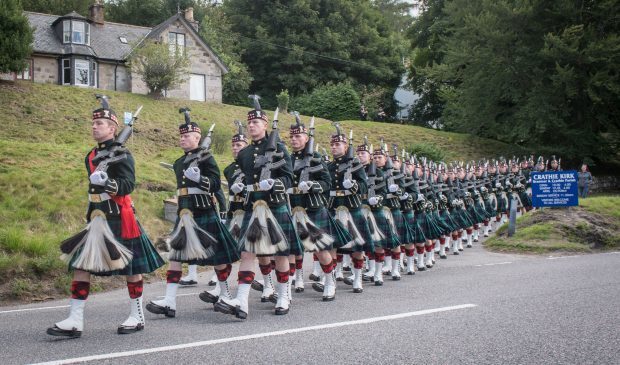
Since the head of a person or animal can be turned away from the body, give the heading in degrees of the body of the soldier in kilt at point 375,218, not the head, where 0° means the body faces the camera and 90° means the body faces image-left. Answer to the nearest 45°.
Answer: approximately 45°

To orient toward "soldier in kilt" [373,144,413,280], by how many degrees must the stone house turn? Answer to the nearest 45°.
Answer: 0° — it already faces them

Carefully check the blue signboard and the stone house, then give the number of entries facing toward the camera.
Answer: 2

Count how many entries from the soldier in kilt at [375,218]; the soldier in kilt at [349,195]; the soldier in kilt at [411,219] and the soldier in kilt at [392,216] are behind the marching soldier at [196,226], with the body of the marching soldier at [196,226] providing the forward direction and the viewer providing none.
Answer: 4

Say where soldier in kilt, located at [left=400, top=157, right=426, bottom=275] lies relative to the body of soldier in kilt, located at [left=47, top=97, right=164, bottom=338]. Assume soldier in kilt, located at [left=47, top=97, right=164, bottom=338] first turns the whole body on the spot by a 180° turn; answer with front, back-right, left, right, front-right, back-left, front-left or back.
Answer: front

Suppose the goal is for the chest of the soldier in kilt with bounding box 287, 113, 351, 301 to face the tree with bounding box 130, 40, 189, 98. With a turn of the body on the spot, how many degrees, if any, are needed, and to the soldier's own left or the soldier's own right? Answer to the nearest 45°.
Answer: approximately 135° to the soldier's own right

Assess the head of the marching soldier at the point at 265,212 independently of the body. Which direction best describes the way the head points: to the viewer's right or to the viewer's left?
to the viewer's left

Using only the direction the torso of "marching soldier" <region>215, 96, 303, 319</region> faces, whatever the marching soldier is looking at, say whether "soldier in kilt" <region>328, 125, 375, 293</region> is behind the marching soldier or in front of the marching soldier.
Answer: behind

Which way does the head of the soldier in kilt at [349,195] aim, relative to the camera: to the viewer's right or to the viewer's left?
to the viewer's left

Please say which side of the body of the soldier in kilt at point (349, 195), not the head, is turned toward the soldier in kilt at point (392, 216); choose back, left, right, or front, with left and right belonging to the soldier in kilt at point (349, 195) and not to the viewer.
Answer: back

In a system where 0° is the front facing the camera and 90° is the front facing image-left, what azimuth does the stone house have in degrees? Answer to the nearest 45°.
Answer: approximately 0°

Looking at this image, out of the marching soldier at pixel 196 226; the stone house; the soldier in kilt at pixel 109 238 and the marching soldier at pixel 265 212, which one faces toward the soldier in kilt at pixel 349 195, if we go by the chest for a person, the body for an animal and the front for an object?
the stone house
